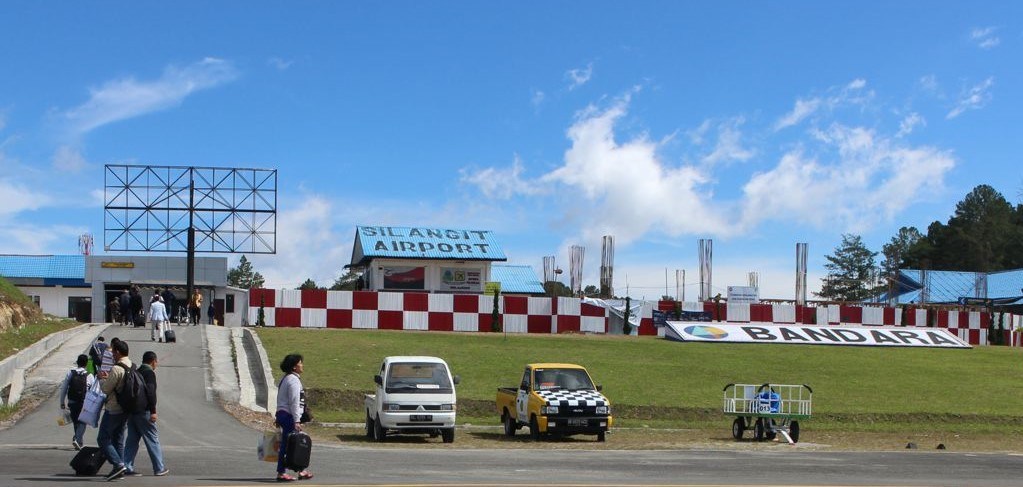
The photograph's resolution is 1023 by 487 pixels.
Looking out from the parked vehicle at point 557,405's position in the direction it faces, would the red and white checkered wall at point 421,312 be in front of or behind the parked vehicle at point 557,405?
behind

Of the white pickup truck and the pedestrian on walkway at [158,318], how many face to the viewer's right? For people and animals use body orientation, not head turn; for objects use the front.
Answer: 0

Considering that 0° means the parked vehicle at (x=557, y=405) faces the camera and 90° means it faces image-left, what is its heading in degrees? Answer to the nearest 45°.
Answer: approximately 315°

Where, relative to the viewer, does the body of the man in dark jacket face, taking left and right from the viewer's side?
facing to the right of the viewer

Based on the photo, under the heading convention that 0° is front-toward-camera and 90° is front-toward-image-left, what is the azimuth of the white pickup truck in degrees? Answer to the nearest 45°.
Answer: approximately 0°
